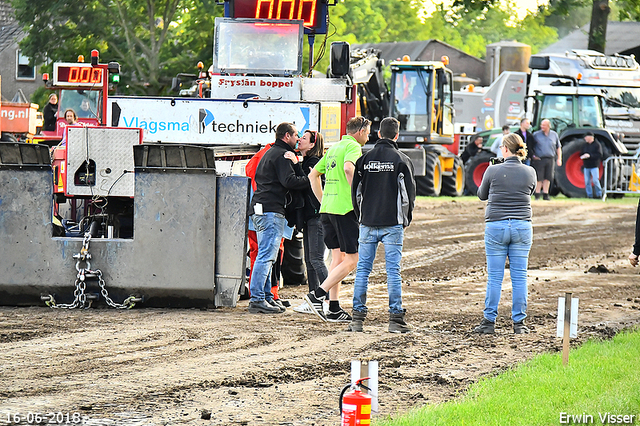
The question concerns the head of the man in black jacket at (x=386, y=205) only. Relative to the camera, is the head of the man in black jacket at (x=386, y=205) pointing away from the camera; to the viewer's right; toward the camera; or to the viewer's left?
away from the camera

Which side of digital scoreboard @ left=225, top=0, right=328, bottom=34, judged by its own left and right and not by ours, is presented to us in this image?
front

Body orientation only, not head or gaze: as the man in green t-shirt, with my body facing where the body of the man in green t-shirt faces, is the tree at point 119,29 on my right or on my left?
on my left

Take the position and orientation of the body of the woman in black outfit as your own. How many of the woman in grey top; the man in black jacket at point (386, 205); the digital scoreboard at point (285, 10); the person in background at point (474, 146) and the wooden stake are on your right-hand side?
2

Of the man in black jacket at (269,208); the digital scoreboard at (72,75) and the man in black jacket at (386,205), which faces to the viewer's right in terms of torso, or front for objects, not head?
the man in black jacket at (269,208)

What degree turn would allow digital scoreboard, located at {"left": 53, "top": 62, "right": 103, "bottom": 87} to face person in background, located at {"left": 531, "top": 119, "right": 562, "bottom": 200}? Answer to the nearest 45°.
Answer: approximately 90° to its left

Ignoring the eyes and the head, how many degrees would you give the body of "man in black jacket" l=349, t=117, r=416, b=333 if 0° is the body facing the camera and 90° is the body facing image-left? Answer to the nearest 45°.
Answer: approximately 180°

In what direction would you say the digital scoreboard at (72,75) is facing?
toward the camera

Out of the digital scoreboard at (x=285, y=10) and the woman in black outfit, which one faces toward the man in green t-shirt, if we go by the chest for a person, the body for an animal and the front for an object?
the digital scoreboard

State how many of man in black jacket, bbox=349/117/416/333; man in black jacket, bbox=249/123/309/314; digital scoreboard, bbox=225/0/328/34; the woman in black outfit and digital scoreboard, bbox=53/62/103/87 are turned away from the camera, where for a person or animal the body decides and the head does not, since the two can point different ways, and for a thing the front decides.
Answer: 1

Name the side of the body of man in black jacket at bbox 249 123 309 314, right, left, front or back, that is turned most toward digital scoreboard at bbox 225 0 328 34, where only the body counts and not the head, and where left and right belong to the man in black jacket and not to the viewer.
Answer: left

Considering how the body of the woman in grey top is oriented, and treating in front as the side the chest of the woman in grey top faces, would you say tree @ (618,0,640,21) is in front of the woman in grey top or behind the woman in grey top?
in front

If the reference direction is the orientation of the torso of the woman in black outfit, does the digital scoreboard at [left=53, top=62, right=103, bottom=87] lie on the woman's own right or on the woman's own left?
on the woman's own right

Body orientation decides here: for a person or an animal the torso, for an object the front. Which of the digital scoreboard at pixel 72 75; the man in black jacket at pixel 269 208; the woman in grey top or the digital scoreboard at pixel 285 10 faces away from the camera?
the woman in grey top

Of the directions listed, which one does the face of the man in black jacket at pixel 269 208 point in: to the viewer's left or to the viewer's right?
to the viewer's right

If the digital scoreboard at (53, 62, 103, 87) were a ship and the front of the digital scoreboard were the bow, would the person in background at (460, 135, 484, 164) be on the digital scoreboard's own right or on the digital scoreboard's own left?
on the digital scoreboard's own left

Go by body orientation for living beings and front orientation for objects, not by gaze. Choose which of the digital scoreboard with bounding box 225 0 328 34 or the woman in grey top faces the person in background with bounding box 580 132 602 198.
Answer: the woman in grey top

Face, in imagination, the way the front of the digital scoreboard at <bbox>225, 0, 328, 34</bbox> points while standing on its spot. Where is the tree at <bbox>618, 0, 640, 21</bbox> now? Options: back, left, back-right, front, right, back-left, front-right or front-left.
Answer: back-left
